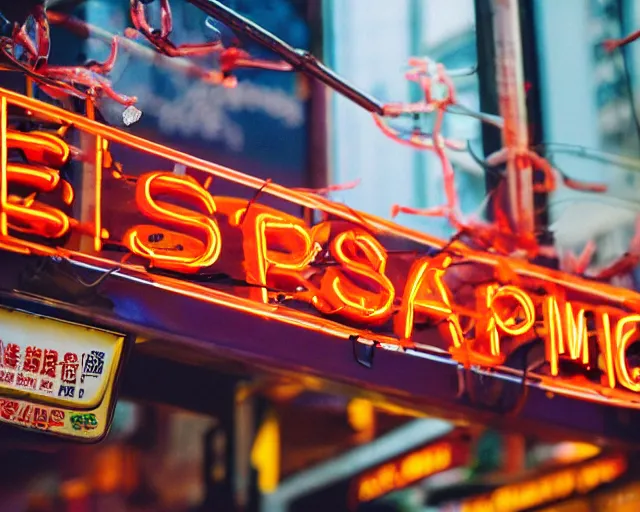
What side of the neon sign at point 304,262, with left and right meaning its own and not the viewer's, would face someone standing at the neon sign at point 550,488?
left

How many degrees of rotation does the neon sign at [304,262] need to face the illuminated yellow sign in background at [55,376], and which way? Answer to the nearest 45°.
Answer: approximately 90° to its right

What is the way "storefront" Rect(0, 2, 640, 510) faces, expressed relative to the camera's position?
facing the viewer and to the right of the viewer
